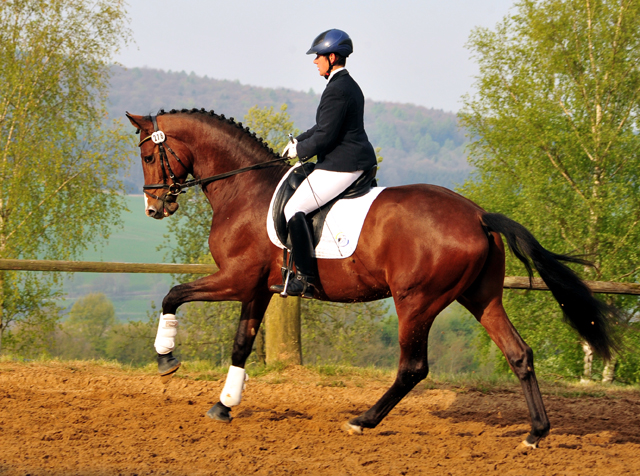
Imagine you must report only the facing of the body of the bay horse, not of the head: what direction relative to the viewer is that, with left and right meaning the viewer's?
facing to the left of the viewer

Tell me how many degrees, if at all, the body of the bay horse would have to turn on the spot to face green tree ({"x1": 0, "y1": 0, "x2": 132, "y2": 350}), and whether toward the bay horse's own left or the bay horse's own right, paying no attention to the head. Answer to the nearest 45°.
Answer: approximately 45° to the bay horse's own right

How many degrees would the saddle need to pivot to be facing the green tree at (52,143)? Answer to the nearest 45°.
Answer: approximately 45° to its right

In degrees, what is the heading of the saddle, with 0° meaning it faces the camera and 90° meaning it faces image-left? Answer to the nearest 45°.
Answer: approximately 90°

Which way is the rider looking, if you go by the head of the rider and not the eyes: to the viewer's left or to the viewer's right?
to the viewer's left

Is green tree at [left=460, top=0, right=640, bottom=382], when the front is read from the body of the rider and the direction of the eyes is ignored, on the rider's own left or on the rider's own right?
on the rider's own right

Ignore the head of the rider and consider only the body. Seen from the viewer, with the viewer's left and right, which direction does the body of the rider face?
facing to the left of the viewer

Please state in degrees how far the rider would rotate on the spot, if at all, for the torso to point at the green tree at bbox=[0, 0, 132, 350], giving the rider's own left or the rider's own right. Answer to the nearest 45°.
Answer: approximately 45° to the rider's own right
